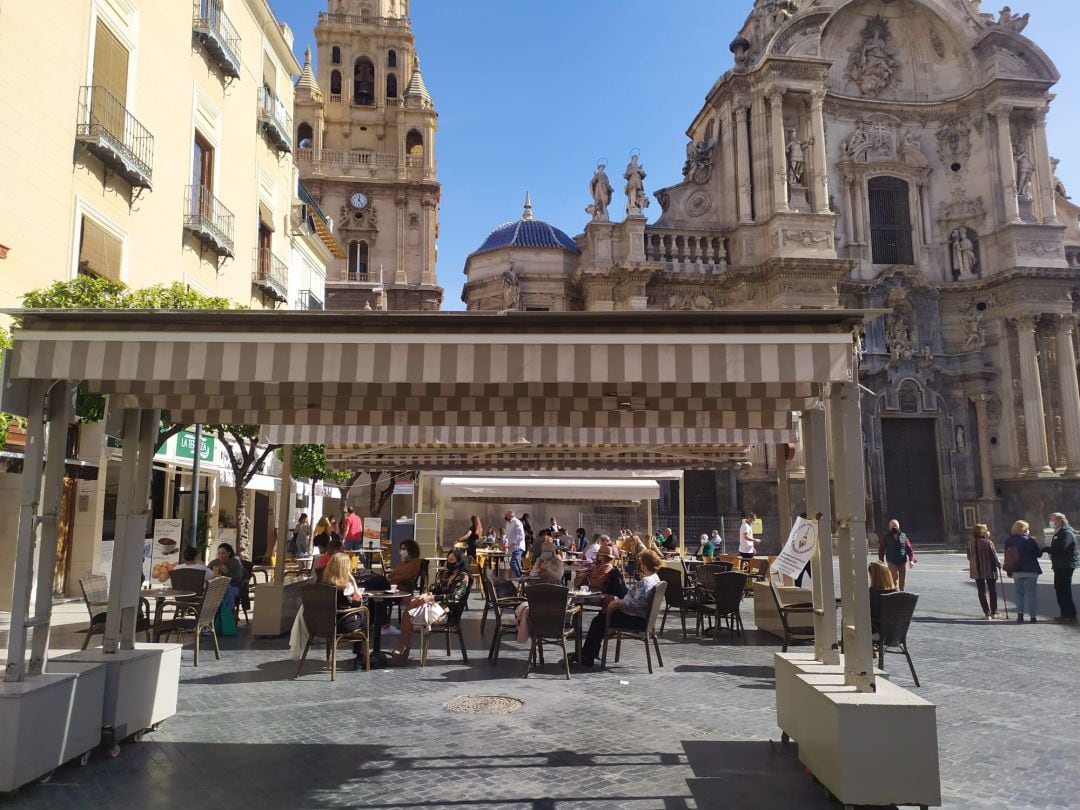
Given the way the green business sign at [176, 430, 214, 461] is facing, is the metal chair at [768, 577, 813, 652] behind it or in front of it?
in front

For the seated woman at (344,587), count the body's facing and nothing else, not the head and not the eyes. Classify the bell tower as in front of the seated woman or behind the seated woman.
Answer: in front

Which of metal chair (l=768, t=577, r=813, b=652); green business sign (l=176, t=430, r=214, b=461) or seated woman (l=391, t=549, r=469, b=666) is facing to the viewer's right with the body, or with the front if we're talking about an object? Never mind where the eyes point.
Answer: the metal chair

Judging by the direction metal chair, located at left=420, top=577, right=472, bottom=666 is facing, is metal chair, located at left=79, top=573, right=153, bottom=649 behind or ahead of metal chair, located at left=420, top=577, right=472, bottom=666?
ahead

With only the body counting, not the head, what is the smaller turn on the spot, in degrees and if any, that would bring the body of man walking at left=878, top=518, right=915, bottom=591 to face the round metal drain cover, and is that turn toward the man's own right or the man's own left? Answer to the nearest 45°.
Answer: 0° — they already face it

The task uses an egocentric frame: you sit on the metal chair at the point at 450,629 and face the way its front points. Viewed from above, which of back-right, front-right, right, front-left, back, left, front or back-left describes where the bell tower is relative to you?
right

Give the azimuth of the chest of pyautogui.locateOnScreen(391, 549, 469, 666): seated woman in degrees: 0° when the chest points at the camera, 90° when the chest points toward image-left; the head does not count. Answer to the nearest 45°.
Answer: approximately 45°

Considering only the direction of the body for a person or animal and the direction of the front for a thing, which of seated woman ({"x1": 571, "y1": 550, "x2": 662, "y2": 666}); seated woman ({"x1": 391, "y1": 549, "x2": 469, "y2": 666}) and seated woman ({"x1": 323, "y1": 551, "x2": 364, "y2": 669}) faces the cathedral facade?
seated woman ({"x1": 323, "y1": 551, "x2": 364, "y2": 669})

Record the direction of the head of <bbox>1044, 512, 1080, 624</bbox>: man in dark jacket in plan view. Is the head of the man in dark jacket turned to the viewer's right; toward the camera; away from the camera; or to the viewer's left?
to the viewer's left

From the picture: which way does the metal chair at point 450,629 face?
to the viewer's left

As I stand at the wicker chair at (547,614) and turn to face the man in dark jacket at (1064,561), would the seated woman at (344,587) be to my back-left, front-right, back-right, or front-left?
back-left
